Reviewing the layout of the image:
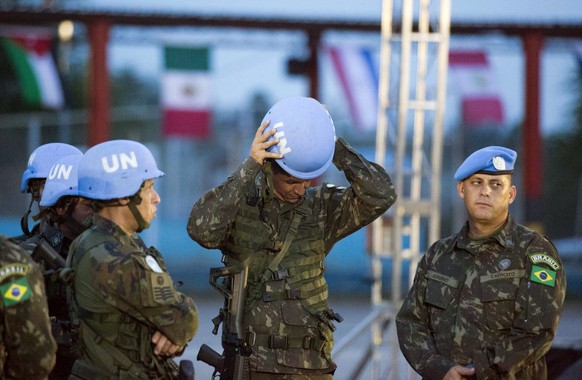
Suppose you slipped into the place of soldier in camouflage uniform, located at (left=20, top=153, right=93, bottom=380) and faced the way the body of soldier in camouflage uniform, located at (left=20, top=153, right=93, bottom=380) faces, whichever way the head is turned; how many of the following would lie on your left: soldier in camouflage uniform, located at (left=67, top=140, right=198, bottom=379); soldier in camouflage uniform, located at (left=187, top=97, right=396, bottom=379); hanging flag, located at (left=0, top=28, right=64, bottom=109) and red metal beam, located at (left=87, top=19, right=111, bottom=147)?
2

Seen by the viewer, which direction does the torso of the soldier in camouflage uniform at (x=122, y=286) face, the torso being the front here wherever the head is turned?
to the viewer's right

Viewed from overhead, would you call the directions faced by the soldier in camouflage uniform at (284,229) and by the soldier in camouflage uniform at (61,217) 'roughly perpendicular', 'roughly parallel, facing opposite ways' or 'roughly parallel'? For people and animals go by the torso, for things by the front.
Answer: roughly perpendicular

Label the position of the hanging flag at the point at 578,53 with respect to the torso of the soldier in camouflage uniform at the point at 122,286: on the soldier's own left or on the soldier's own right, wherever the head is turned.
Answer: on the soldier's own left

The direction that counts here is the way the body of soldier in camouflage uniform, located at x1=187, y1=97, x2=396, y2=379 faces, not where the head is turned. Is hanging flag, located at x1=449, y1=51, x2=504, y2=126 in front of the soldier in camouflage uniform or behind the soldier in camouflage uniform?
behind

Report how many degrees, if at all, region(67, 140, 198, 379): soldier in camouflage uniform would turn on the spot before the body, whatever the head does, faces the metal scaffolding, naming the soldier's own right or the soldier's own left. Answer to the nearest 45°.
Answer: approximately 45° to the soldier's own left

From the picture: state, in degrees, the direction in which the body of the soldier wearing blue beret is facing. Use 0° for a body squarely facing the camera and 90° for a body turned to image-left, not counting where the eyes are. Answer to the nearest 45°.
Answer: approximately 45°

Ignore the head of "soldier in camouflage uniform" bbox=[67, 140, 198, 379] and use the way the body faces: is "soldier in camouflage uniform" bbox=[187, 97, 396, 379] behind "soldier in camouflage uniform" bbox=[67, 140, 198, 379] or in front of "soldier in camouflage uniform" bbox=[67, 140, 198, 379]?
in front

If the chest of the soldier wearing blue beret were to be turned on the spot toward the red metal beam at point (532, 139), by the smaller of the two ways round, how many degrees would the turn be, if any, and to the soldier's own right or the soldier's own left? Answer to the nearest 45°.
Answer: approximately 135° to the soldier's own right

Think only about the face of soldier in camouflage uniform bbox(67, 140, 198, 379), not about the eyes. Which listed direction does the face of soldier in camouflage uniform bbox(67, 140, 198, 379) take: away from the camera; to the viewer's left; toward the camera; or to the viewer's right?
to the viewer's right

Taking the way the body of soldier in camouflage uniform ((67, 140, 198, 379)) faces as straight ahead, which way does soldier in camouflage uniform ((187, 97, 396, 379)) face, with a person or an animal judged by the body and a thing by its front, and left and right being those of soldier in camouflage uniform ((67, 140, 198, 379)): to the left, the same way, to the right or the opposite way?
to the right

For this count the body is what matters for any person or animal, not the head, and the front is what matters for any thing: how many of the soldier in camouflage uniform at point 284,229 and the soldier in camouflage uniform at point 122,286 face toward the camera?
1

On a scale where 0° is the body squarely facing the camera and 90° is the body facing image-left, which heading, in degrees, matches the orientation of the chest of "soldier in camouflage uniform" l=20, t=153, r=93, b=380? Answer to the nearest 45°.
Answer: approximately 270°
